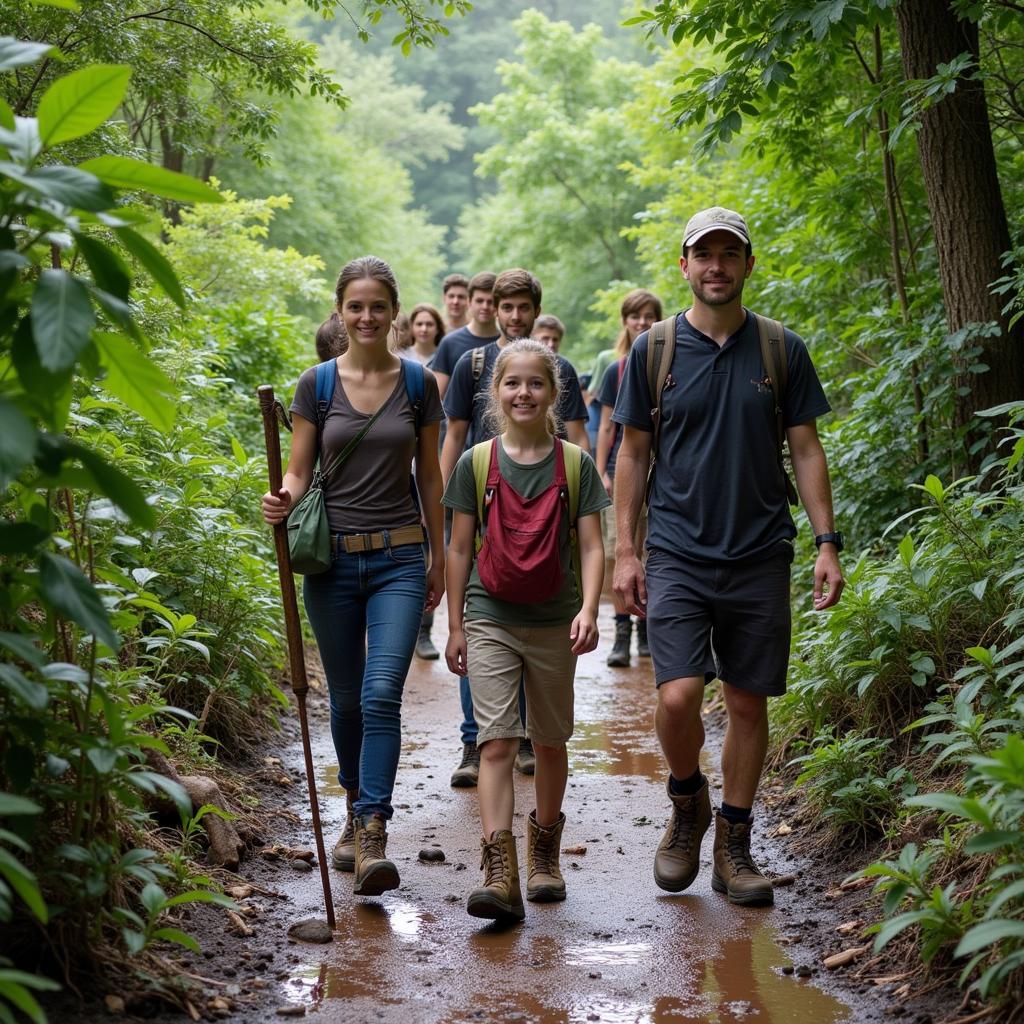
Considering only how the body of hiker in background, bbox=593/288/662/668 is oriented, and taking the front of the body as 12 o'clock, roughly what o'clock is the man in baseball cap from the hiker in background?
The man in baseball cap is roughly at 12 o'clock from the hiker in background.

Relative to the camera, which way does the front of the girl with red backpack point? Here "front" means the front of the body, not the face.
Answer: toward the camera

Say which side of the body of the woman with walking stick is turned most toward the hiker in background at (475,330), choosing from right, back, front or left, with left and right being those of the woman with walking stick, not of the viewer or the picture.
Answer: back

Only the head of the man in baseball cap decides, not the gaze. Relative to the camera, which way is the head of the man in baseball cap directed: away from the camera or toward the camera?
toward the camera

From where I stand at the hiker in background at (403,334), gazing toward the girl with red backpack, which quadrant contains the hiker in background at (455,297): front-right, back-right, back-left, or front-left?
back-left

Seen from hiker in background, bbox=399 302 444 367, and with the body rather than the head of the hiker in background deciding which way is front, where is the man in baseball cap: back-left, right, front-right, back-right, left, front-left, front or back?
front

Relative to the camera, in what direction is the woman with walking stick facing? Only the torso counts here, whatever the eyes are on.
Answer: toward the camera

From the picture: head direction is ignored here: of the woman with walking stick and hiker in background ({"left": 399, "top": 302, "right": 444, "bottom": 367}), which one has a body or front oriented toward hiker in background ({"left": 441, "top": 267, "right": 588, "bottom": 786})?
hiker in background ({"left": 399, "top": 302, "right": 444, "bottom": 367})

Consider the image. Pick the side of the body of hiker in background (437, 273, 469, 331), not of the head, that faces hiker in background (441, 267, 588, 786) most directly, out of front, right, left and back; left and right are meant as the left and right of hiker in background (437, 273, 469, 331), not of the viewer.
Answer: front

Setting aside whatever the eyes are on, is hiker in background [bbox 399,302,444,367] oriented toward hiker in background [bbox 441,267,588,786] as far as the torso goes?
yes

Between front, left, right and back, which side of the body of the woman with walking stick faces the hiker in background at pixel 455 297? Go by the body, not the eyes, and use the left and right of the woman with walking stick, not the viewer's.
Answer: back

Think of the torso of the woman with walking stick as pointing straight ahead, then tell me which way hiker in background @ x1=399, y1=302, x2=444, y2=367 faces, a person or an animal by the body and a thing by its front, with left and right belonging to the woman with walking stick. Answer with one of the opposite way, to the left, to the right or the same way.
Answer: the same way

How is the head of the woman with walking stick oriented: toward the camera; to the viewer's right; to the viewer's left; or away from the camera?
toward the camera

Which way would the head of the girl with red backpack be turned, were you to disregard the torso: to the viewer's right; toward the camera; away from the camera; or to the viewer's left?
toward the camera

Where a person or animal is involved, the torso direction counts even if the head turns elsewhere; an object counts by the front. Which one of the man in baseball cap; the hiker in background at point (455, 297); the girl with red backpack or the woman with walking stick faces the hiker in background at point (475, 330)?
the hiker in background at point (455, 297)

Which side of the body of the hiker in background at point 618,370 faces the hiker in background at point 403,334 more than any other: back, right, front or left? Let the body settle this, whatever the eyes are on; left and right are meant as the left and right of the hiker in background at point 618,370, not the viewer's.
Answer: right
